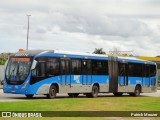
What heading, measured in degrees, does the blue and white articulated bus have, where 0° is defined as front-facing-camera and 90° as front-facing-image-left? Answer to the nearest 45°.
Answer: approximately 45°
